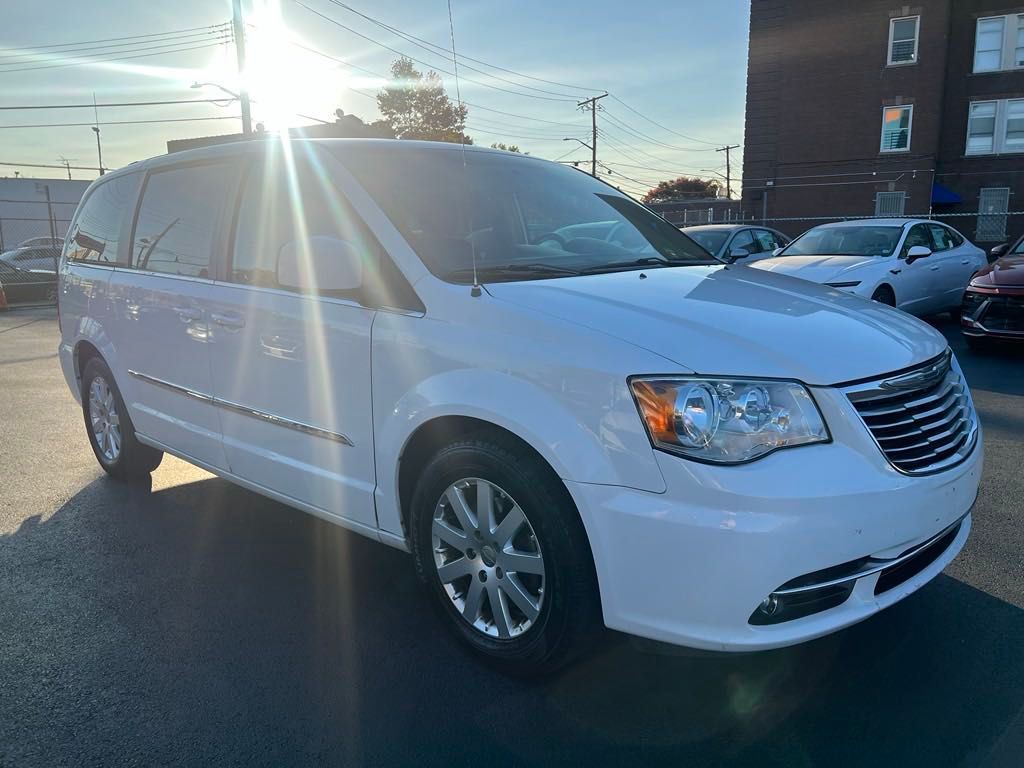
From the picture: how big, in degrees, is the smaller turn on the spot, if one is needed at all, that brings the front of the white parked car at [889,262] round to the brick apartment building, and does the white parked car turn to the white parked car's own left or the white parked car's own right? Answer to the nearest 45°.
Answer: approximately 135° to the white parked car's own right

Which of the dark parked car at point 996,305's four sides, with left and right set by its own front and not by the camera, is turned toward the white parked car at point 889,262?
right

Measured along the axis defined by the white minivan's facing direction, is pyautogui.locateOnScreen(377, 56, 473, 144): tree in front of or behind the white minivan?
behind

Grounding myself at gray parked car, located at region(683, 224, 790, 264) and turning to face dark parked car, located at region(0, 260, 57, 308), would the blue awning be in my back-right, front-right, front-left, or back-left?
back-right

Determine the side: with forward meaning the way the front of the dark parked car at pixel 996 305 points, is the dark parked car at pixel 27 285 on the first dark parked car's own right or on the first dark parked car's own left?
on the first dark parked car's own right

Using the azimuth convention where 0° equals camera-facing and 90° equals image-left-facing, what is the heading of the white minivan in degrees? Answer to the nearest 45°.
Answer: approximately 315°

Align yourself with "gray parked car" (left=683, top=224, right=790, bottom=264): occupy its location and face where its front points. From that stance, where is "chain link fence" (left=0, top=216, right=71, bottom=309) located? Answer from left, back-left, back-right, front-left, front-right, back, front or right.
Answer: front-right

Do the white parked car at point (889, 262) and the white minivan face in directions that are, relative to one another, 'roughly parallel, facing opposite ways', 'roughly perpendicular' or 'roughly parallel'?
roughly perpendicular

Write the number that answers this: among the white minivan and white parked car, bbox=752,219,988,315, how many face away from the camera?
0

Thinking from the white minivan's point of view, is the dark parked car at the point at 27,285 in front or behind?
behind

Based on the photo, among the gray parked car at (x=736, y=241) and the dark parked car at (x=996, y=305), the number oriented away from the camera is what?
0

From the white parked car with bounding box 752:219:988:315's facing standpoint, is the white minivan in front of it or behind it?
in front
